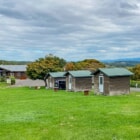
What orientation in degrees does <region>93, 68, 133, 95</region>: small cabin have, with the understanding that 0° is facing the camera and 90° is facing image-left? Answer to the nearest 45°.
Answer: approximately 45°
